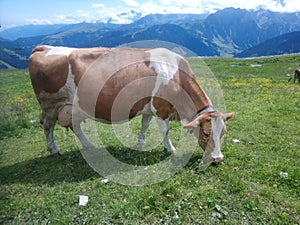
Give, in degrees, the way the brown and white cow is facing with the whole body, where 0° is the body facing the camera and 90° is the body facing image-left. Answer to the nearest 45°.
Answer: approximately 270°
